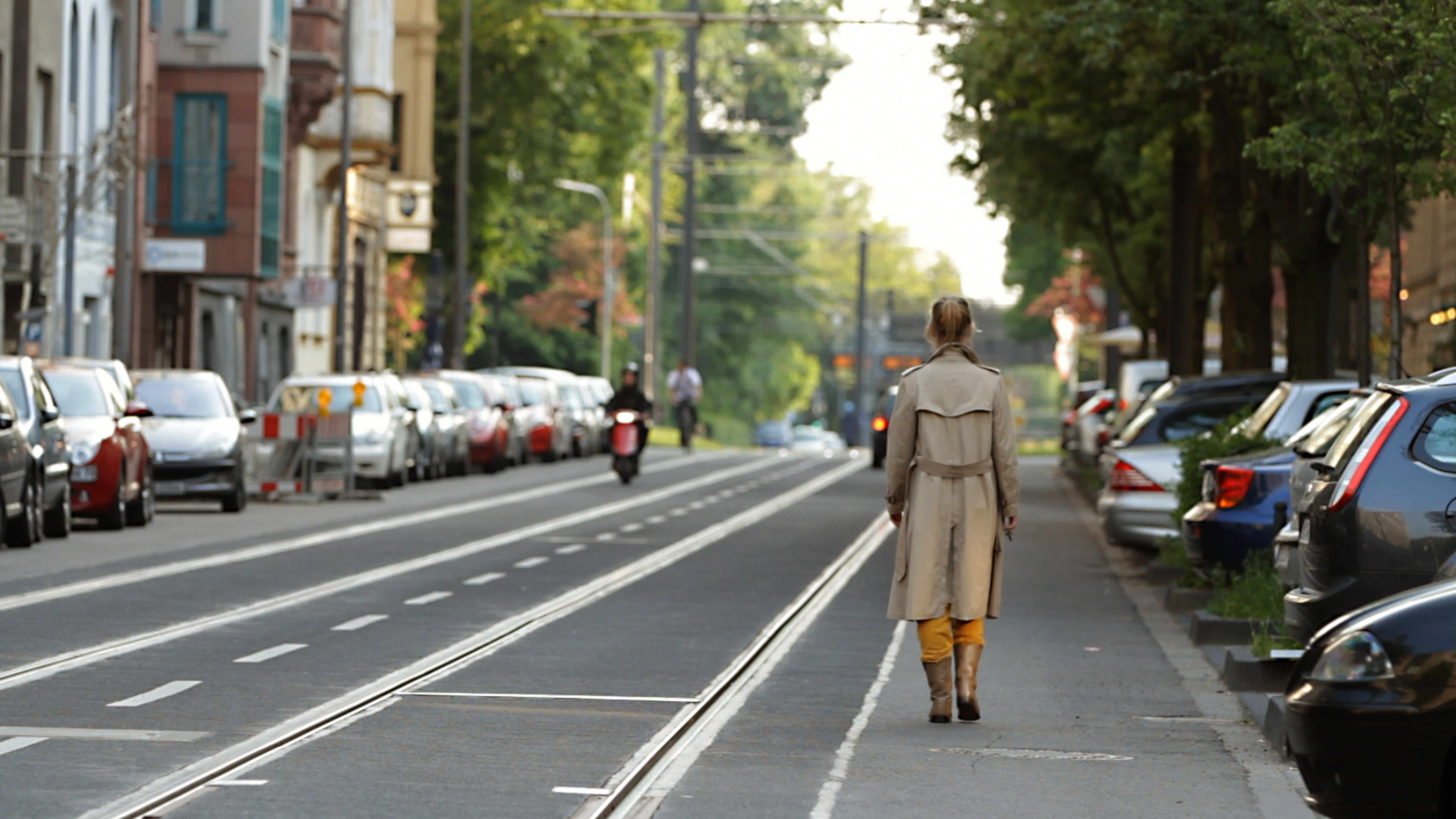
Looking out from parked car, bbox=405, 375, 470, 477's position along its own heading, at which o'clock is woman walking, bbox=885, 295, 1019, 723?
The woman walking is roughly at 12 o'clock from the parked car.

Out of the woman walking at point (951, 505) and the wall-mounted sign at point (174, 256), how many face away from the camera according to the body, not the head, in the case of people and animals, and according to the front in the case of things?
1

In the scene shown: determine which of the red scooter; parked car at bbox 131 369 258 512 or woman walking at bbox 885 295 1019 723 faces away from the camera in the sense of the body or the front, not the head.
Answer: the woman walking

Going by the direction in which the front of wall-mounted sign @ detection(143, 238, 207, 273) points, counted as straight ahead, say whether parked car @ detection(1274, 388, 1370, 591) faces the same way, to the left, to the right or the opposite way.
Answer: to the left

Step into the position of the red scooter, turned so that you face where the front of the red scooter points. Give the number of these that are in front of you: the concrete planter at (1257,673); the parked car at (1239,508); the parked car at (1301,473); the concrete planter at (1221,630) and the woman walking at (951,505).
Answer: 5

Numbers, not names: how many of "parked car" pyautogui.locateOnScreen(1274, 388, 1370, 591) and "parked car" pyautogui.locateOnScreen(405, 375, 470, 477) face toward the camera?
1

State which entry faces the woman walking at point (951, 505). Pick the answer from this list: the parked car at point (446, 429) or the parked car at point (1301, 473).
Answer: the parked car at point (446, 429)

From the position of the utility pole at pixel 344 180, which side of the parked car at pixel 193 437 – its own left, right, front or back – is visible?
back

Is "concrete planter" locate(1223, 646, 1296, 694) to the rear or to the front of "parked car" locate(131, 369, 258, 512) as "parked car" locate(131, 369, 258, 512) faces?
to the front

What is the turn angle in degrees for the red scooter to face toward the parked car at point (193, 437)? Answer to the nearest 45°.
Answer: approximately 45° to its right

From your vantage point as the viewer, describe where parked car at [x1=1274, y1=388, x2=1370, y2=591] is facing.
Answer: facing away from the viewer and to the right of the viewer

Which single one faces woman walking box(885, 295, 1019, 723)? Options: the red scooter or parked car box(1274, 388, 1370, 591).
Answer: the red scooter

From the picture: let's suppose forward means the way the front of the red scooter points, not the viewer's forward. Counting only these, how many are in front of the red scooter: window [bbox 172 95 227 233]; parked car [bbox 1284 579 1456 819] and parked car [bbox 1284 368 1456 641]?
2

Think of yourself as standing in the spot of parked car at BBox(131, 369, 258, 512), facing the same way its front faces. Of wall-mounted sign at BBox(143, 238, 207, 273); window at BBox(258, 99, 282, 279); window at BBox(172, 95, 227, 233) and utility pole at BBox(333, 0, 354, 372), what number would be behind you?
4
